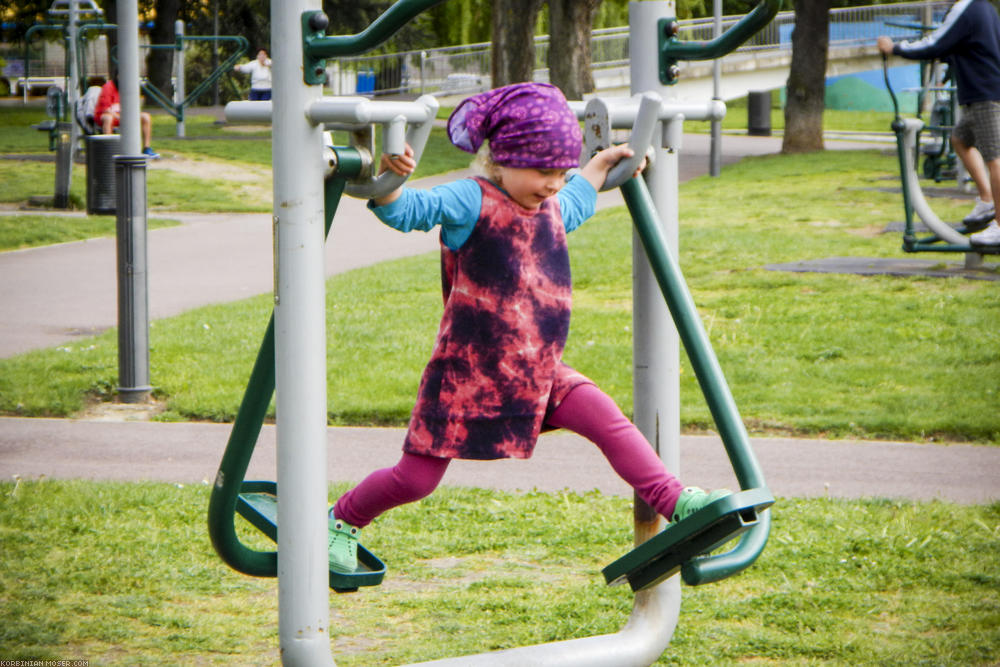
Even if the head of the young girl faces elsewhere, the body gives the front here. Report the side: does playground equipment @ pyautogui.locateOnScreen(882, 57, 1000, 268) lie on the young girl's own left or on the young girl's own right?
on the young girl's own left

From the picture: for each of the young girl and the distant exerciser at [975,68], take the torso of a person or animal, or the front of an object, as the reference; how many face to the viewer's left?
1

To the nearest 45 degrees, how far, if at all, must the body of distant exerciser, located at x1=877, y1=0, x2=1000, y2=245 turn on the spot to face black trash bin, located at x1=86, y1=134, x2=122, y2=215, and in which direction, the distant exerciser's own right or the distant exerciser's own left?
0° — they already face it

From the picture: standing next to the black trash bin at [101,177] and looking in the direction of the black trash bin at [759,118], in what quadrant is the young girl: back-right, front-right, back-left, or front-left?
back-right

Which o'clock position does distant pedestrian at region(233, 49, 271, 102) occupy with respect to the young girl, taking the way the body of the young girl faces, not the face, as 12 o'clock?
The distant pedestrian is roughly at 7 o'clock from the young girl.

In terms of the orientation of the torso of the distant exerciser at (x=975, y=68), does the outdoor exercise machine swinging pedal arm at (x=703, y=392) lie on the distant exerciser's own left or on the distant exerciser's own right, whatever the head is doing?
on the distant exerciser's own left

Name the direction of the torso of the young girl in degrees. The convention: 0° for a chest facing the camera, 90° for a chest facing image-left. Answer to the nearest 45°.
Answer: approximately 315°

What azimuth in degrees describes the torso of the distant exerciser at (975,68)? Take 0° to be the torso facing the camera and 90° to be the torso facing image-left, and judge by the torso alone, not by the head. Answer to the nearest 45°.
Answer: approximately 90°
